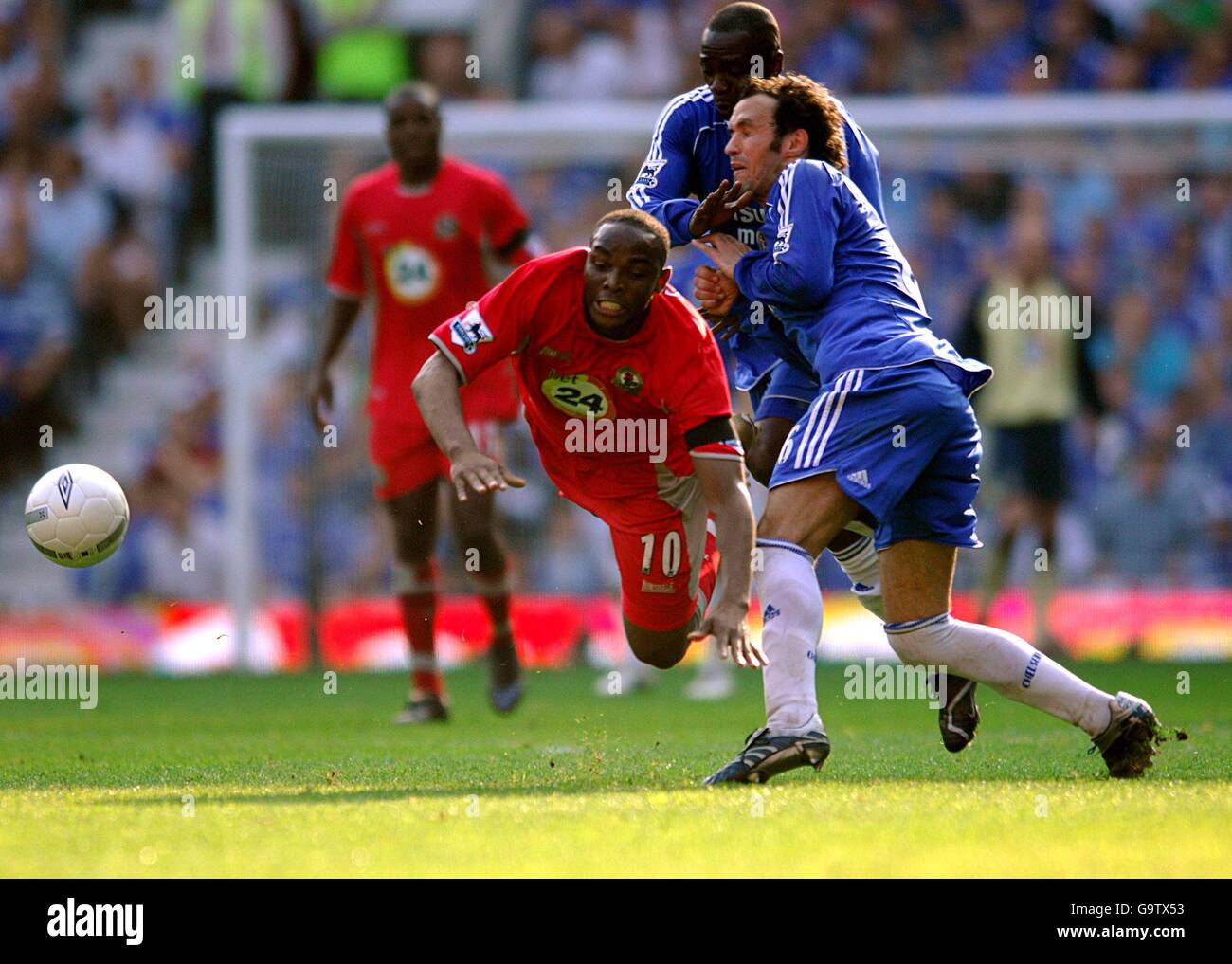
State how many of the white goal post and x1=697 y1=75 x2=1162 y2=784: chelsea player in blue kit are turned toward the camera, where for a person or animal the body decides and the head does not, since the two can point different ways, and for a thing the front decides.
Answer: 1

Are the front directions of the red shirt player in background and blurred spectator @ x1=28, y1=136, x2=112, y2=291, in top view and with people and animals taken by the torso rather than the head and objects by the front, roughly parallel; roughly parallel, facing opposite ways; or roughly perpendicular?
roughly parallel

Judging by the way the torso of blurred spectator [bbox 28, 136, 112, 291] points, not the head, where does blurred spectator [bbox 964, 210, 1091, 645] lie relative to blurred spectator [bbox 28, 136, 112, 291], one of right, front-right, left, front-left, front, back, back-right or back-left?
front-left

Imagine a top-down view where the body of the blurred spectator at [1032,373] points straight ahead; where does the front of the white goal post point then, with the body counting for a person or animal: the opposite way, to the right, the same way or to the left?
the same way

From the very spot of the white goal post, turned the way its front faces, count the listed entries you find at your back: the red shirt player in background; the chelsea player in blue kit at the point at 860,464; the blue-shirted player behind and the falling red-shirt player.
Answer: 0

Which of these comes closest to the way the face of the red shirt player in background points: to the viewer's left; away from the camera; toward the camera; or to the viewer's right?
toward the camera

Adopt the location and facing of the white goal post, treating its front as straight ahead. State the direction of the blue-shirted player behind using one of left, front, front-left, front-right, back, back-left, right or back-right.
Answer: front

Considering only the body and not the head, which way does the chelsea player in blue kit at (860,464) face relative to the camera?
to the viewer's left

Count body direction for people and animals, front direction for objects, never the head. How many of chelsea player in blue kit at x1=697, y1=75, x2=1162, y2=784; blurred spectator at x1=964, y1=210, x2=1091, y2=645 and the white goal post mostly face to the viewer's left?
1

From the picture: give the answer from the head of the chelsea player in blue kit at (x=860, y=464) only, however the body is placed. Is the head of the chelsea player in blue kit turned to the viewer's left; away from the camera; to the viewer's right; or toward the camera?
to the viewer's left

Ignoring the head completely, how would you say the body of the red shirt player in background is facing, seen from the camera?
toward the camera

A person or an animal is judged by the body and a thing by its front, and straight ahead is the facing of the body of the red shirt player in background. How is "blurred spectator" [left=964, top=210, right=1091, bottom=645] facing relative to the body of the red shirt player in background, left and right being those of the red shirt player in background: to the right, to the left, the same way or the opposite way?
the same way

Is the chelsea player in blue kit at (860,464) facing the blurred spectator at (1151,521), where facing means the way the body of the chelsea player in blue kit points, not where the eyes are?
no

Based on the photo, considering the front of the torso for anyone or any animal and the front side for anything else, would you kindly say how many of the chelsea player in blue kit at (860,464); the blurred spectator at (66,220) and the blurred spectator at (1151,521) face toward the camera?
2

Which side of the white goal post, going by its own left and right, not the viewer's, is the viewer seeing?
front

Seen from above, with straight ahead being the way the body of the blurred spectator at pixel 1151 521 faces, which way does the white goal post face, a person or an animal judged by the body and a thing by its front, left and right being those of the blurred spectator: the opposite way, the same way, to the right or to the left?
the same way

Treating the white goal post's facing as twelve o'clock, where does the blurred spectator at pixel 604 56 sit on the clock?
The blurred spectator is roughly at 6 o'clock from the white goal post.

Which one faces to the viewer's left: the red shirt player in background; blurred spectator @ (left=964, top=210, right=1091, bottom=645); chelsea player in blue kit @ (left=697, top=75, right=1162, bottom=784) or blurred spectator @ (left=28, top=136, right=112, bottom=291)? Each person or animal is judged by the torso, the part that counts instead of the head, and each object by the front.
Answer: the chelsea player in blue kit

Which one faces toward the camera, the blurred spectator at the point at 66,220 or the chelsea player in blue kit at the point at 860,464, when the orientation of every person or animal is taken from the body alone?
the blurred spectator

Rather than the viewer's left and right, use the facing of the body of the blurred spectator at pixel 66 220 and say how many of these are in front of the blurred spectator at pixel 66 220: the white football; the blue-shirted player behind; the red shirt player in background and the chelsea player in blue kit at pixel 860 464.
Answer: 4

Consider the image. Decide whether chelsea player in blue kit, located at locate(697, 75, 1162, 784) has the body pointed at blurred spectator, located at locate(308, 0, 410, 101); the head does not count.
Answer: no

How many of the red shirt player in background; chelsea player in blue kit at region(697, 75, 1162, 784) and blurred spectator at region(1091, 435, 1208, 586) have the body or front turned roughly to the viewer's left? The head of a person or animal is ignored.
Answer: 1
